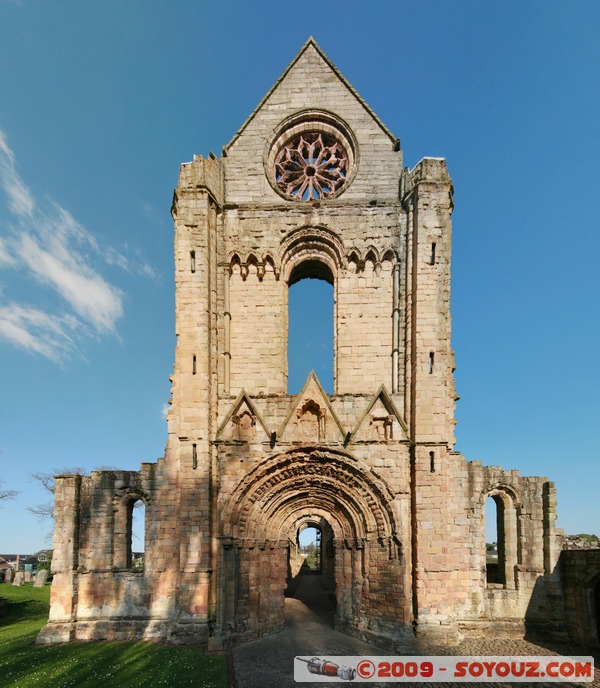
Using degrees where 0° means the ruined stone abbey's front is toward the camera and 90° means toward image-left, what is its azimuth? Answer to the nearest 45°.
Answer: approximately 0°
